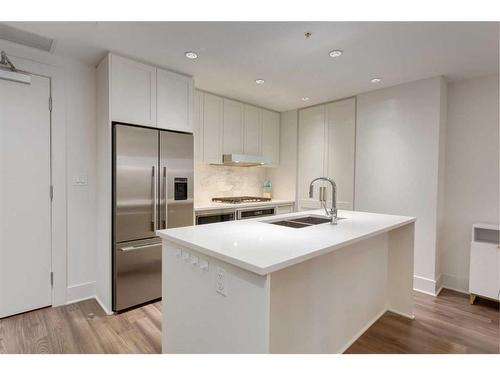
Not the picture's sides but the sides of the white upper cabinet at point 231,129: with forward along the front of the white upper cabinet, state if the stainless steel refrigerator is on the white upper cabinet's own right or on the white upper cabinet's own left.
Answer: on the white upper cabinet's own right

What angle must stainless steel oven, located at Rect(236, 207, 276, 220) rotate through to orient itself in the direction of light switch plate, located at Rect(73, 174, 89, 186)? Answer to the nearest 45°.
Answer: approximately 90° to its right

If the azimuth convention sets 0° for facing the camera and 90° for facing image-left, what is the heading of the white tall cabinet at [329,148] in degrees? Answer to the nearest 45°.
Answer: approximately 45°

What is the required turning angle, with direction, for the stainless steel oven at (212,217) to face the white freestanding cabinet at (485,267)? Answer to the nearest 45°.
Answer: approximately 45° to its left

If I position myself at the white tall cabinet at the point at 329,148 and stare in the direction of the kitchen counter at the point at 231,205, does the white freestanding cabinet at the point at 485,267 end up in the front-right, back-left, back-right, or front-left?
back-left

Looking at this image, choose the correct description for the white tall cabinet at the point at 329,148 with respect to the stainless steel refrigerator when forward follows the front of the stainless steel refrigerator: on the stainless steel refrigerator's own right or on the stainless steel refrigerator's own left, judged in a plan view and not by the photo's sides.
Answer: on the stainless steel refrigerator's own left

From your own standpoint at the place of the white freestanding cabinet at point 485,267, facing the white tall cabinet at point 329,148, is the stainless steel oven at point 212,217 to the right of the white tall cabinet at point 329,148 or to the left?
left

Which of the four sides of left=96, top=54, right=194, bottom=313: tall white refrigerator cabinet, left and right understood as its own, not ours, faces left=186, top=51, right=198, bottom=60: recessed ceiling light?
front

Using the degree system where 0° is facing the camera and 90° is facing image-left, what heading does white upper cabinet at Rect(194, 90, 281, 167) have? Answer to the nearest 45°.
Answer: approximately 315°

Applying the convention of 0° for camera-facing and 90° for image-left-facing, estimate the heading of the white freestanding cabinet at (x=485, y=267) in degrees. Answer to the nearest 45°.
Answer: approximately 45°

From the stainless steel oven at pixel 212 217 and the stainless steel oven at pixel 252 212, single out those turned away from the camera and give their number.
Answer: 0

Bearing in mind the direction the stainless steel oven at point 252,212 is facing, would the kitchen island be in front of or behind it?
in front

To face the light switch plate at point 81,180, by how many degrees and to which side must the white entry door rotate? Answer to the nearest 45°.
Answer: approximately 45° to its left
